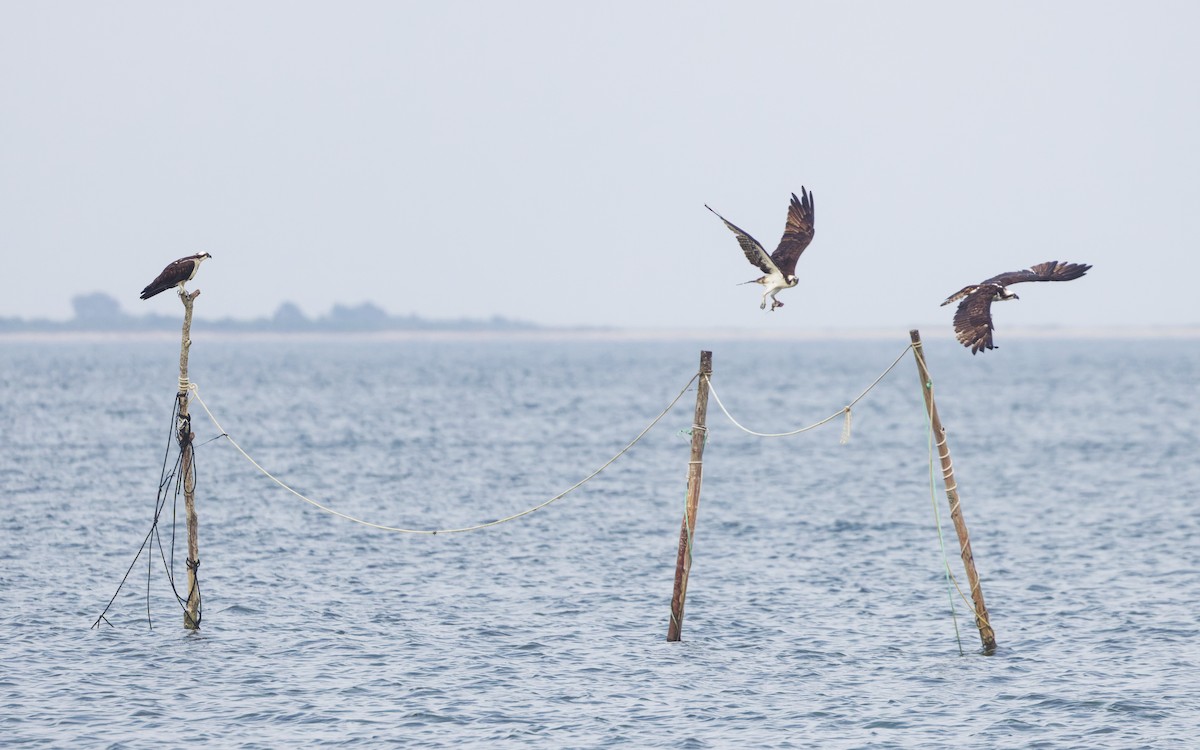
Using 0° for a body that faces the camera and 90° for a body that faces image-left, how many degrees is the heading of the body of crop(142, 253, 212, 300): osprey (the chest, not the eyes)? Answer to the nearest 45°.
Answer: approximately 270°

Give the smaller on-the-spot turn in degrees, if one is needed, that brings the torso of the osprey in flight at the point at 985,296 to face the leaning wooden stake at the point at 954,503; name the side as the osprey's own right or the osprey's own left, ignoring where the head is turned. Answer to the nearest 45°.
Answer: approximately 135° to the osprey's own right

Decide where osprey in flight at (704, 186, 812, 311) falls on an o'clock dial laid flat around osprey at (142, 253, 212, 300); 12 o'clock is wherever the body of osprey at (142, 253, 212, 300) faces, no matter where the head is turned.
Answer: osprey in flight at (704, 186, 812, 311) is roughly at 1 o'clock from osprey at (142, 253, 212, 300).
